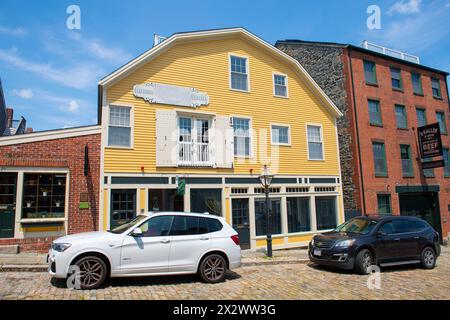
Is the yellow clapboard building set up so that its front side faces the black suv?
no

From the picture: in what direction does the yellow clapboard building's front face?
toward the camera

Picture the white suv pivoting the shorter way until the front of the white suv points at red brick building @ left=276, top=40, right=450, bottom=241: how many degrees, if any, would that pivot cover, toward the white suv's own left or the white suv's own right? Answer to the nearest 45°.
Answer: approximately 135° to the white suv's own right

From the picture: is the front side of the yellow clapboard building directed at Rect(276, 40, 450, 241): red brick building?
no

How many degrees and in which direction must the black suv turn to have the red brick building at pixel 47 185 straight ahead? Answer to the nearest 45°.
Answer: approximately 45° to its right

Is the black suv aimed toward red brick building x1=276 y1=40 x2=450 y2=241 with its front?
no

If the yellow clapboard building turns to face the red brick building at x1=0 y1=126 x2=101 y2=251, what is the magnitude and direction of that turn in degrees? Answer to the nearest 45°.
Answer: approximately 45° to its right

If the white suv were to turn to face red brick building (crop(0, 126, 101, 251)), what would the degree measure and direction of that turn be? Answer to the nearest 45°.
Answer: approximately 45° to its right

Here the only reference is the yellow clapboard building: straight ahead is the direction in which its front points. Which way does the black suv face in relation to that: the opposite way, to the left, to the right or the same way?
to the right

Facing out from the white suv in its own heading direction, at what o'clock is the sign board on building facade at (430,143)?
The sign board on building facade is roughly at 5 o'clock from the white suv.

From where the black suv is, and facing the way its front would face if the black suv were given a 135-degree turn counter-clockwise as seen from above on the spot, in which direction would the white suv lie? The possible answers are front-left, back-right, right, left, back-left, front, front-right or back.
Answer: back-right

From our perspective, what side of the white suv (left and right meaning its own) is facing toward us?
left

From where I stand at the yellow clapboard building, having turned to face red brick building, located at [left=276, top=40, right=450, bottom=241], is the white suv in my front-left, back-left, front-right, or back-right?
back-right

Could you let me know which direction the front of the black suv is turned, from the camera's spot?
facing the viewer and to the left of the viewer

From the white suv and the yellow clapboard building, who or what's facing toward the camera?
the yellow clapboard building

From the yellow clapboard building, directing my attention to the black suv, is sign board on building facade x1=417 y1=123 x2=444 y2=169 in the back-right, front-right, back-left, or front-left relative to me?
front-left

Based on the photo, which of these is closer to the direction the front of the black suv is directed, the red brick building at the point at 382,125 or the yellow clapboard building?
the yellow clapboard building
